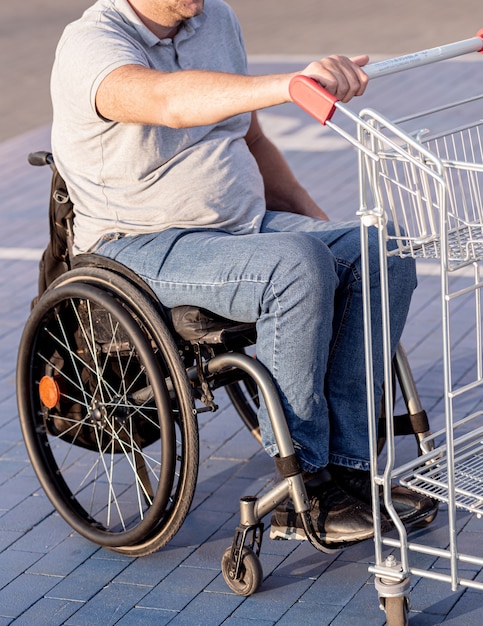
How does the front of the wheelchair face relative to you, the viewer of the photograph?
facing the viewer and to the right of the viewer

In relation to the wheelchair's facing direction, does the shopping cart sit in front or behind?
in front

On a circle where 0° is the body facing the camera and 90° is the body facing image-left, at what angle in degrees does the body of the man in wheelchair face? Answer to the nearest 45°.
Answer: approximately 315°

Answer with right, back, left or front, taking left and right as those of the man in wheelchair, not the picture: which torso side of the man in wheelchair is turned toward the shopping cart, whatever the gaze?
front
